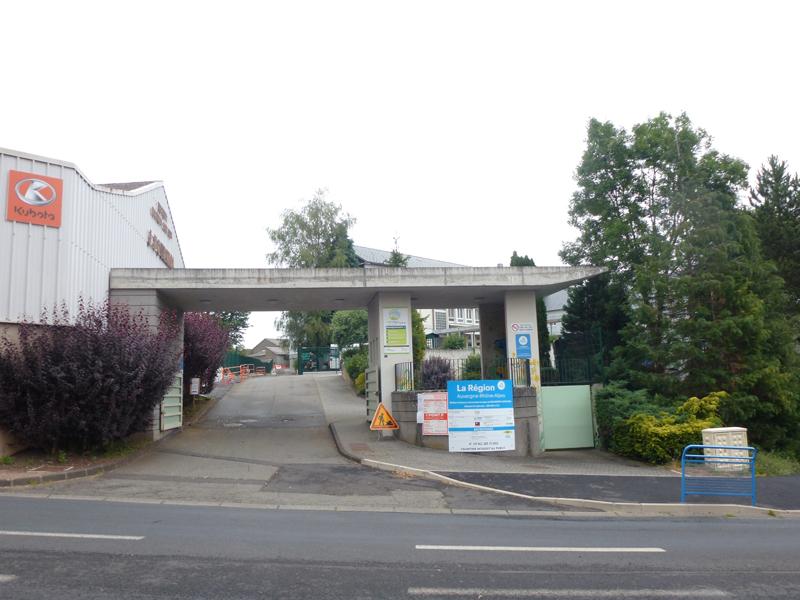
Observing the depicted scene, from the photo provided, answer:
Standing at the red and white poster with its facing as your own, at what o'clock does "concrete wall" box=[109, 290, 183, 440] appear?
The concrete wall is roughly at 3 o'clock from the red and white poster.

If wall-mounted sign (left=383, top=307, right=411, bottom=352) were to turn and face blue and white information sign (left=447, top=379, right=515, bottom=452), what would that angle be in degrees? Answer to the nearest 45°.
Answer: approximately 45° to its left

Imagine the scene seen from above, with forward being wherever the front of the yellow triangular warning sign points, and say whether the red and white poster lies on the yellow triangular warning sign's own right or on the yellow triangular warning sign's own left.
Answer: on the yellow triangular warning sign's own left

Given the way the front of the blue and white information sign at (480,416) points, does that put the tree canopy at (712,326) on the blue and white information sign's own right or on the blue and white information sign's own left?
on the blue and white information sign's own left

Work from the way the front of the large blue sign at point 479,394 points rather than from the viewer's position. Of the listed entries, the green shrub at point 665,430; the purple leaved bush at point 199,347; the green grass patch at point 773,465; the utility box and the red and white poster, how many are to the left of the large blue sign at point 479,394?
3
